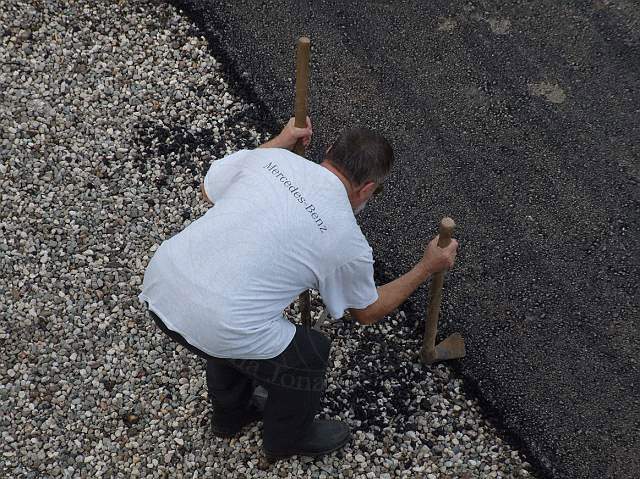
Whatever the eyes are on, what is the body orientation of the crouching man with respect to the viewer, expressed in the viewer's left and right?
facing away from the viewer and to the right of the viewer

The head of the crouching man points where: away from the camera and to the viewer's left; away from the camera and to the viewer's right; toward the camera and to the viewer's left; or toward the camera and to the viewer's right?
away from the camera and to the viewer's right
